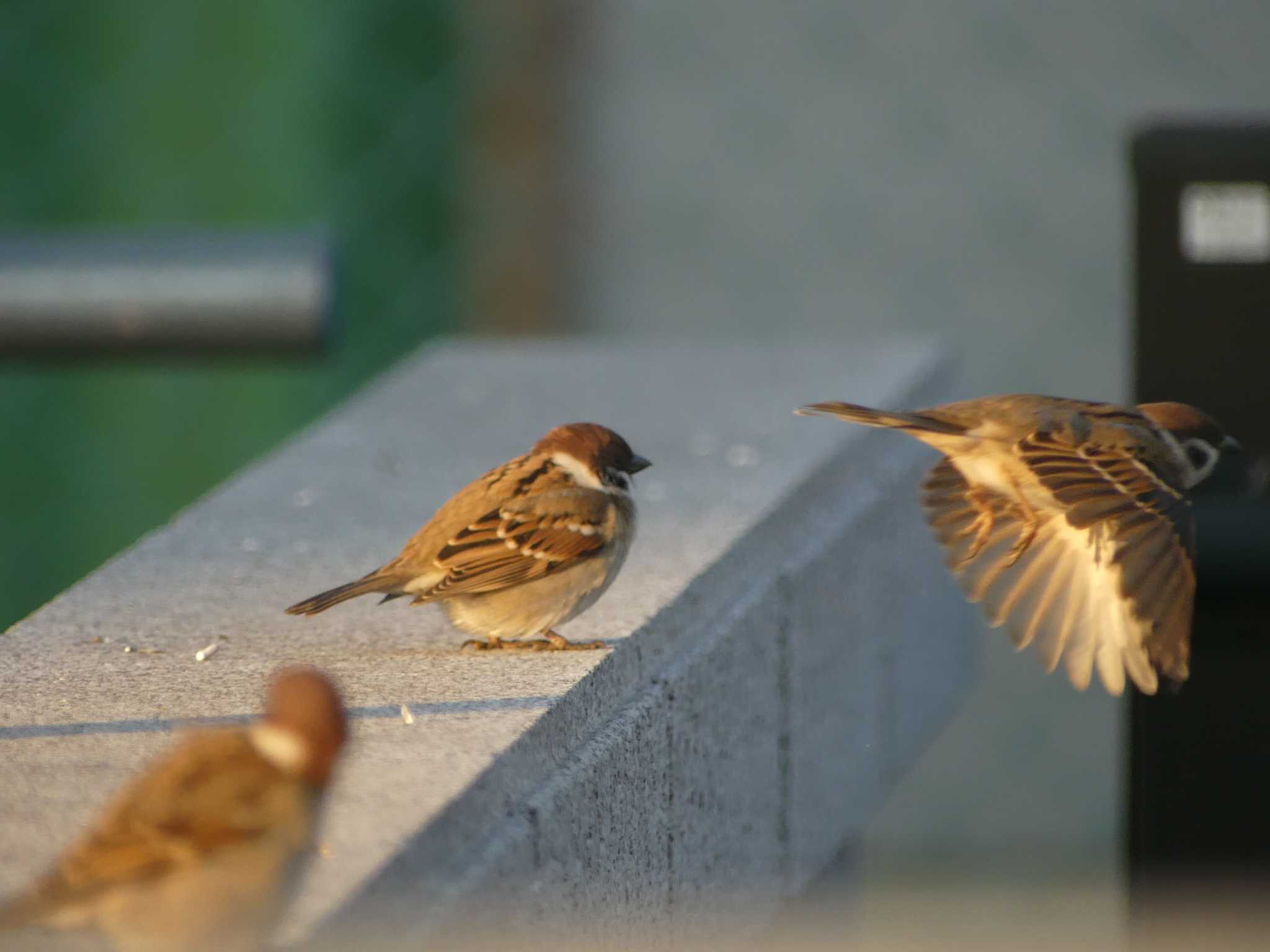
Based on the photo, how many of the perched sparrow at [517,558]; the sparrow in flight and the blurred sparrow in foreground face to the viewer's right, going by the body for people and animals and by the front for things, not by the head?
3

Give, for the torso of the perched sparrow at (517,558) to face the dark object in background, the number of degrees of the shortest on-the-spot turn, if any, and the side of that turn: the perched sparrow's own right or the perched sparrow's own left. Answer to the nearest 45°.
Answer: approximately 45° to the perched sparrow's own left

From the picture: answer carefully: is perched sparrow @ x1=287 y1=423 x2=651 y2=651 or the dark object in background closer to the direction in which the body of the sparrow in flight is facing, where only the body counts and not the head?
the dark object in background

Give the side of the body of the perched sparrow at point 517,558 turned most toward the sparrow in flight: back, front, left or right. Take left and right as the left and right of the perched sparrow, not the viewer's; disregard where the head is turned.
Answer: front

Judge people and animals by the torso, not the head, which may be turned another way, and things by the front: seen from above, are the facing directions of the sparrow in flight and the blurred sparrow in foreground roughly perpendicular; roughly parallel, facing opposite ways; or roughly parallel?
roughly parallel

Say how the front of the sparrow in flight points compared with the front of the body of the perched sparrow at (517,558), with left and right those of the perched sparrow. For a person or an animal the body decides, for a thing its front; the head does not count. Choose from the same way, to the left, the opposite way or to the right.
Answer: the same way

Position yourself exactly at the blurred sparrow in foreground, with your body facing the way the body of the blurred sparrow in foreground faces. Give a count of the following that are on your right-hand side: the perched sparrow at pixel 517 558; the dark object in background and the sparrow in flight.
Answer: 0

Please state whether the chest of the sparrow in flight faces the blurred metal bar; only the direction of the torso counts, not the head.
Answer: no

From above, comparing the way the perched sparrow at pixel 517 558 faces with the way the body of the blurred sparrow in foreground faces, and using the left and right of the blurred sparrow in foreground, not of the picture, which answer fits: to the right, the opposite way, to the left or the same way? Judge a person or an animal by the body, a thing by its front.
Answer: the same way

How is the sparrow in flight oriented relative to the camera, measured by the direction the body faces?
to the viewer's right

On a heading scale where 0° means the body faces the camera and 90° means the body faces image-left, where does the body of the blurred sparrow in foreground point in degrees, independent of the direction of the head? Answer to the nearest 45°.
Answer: approximately 270°

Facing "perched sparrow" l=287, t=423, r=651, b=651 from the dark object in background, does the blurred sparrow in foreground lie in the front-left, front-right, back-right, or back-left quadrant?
front-left

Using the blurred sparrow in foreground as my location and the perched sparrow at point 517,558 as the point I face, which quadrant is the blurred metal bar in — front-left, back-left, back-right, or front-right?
front-left

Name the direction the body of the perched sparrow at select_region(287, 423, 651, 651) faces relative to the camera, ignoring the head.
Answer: to the viewer's right
